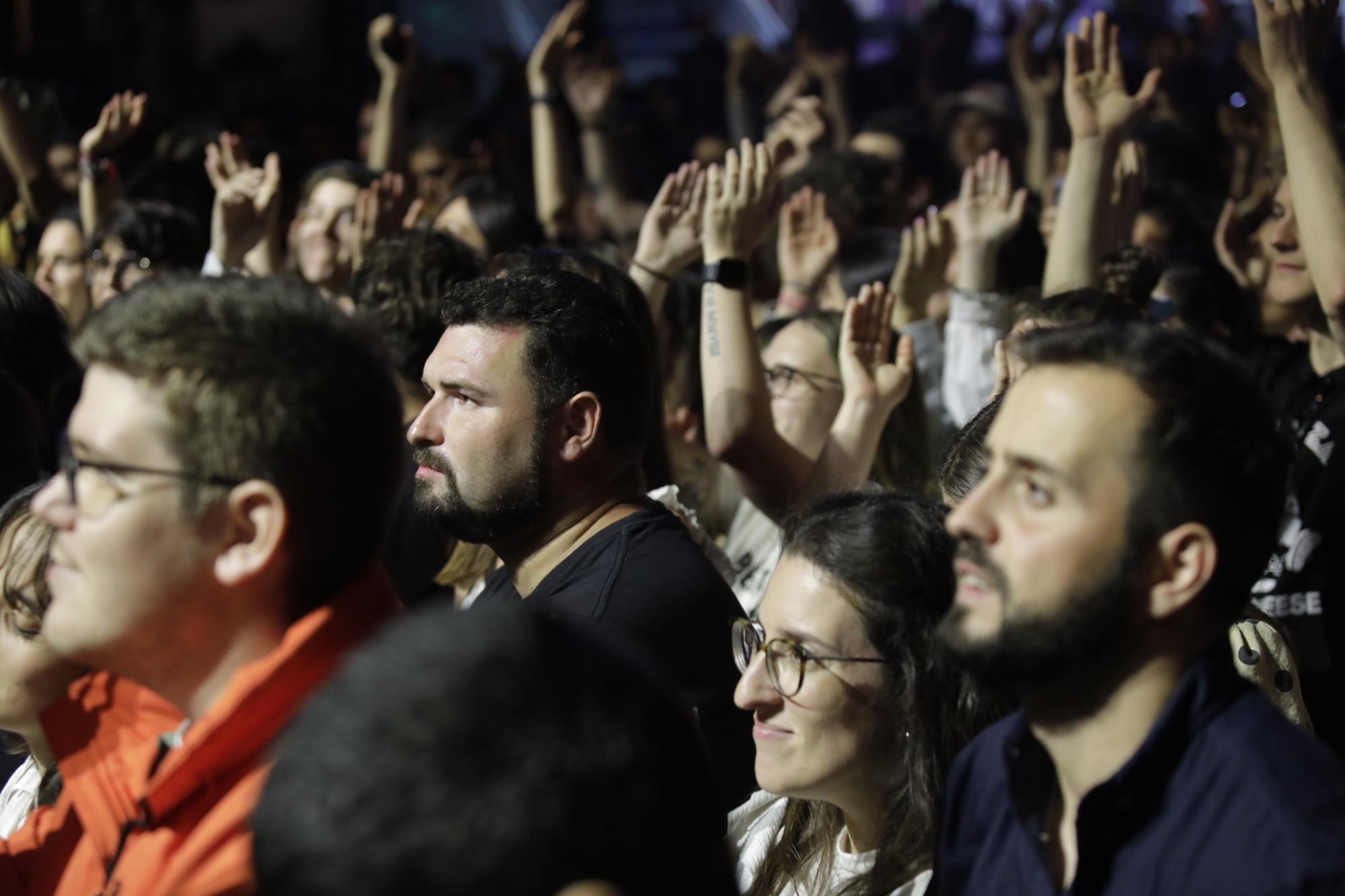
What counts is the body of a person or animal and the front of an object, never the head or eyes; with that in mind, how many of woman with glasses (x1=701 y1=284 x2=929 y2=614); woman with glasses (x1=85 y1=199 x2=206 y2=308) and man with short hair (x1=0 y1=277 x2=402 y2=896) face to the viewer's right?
0

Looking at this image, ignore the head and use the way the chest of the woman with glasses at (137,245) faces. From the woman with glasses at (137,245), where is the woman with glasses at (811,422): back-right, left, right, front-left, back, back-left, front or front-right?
left

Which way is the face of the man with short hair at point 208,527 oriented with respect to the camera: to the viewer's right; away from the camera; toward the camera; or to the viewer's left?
to the viewer's left

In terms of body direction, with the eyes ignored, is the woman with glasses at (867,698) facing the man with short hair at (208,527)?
yes

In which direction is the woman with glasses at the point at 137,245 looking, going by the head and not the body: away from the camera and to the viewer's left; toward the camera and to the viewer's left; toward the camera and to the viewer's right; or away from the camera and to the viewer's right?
toward the camera and to the viewer's left

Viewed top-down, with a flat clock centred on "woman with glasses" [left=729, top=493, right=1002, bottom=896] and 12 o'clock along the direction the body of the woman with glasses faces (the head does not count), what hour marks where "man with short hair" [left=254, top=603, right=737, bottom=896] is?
The man with short hair is roughly at 11 o'clock from the woman with glasses.

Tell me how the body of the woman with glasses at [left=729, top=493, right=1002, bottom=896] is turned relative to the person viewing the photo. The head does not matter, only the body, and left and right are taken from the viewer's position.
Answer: facing the viewer and to the left of the viewer

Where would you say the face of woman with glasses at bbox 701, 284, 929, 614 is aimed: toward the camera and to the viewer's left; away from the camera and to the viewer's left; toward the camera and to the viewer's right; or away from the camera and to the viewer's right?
toward the camera and to the viewer's left

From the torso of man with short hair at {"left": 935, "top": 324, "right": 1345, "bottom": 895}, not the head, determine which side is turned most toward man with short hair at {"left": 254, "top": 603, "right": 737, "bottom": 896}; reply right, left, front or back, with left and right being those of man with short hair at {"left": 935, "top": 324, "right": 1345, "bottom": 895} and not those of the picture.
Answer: front

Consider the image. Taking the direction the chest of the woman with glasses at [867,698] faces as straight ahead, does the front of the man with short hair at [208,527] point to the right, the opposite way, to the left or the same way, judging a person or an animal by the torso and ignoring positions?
the same way

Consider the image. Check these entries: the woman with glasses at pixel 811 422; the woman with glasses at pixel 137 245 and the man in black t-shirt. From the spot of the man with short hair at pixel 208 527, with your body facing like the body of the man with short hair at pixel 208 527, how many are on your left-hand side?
0

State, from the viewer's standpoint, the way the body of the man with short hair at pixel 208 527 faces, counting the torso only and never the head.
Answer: to the viewer's left

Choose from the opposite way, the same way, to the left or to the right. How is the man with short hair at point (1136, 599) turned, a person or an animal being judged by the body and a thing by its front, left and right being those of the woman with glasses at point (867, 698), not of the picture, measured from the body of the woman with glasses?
the same way

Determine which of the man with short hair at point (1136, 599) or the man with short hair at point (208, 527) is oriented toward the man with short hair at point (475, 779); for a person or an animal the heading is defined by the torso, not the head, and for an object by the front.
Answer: the man with short hair at point (1136, 599)

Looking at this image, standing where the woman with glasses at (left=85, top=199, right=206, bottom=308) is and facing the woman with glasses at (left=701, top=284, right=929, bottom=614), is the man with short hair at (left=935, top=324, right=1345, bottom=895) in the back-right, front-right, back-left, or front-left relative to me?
front-right

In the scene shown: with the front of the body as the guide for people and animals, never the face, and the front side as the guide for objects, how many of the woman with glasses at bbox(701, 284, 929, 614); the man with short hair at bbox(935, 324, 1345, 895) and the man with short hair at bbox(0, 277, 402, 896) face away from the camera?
0
